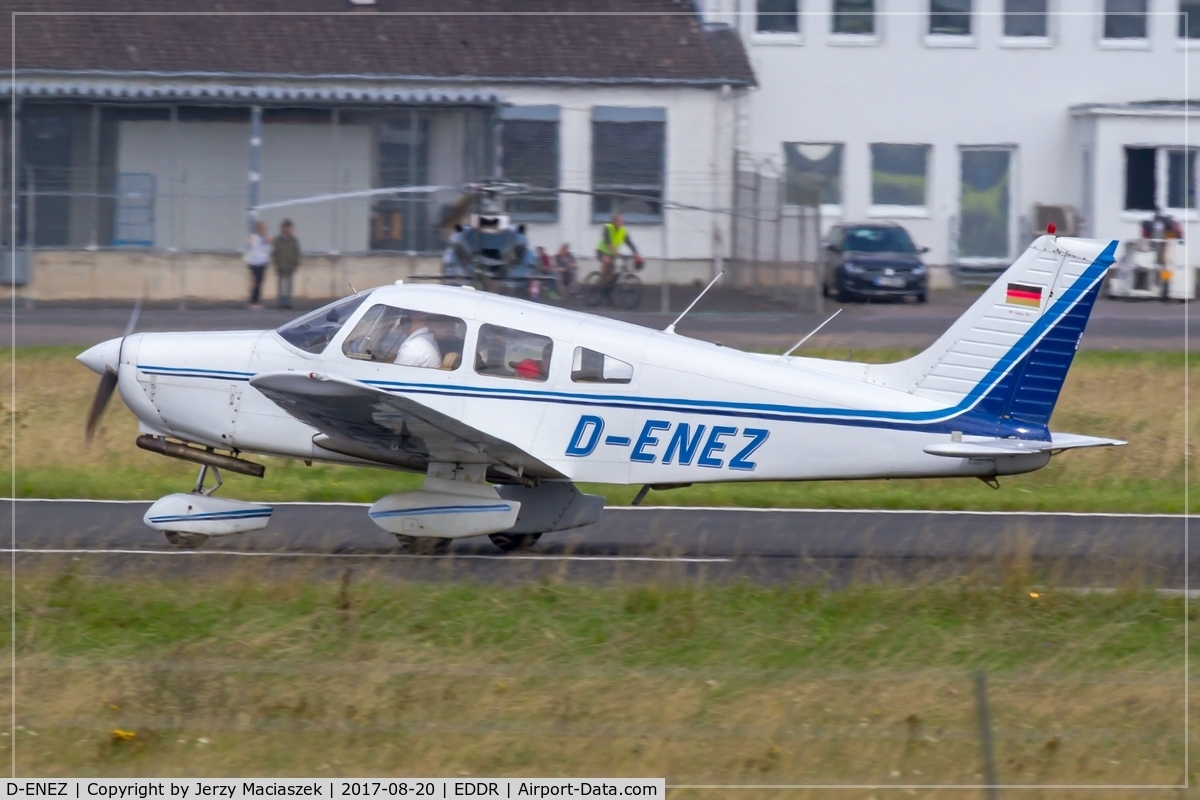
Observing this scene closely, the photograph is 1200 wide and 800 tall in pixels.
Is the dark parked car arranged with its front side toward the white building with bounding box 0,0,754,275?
no

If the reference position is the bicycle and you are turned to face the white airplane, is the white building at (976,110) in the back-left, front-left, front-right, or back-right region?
back-left

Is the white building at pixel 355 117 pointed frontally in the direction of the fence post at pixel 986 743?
yes

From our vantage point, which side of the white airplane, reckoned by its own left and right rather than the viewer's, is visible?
left

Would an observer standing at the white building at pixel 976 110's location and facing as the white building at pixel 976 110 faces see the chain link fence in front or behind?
in front

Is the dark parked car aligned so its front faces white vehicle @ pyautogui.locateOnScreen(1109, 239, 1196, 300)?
no

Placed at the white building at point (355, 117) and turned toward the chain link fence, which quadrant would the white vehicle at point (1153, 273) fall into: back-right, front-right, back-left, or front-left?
front-left

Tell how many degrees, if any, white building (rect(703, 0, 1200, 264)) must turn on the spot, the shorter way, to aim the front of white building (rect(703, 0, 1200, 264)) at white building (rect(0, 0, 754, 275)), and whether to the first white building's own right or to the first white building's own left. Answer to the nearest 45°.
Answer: approximately 45° to the first white building's own right

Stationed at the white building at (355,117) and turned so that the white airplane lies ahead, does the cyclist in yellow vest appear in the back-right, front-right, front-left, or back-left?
front-left

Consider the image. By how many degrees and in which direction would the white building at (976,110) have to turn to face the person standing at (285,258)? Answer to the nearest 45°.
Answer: approximately 45° to its right

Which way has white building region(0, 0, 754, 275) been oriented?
toward the camera
